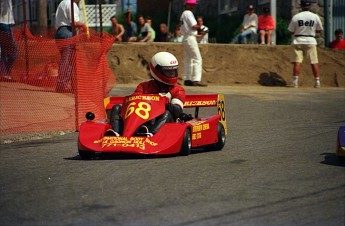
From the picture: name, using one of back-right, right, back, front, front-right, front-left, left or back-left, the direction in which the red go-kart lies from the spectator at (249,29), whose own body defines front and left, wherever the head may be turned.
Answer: front-left

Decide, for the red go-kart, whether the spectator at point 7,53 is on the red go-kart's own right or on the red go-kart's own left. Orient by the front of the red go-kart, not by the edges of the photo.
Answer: on the red go-kart's own right

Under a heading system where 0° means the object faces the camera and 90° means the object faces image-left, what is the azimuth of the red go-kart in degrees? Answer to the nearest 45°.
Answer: approximately 45°

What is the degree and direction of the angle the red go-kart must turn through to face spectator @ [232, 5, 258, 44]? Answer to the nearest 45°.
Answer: approximately 135° to its right

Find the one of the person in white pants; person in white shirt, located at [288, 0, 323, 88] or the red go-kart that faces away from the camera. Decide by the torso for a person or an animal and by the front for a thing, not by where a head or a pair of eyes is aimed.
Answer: the person in white shirt

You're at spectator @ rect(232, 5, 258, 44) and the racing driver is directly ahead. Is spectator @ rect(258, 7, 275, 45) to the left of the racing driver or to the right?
left

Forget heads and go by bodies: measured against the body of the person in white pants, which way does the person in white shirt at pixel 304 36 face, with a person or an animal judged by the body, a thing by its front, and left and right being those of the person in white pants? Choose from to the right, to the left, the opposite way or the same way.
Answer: to the left
